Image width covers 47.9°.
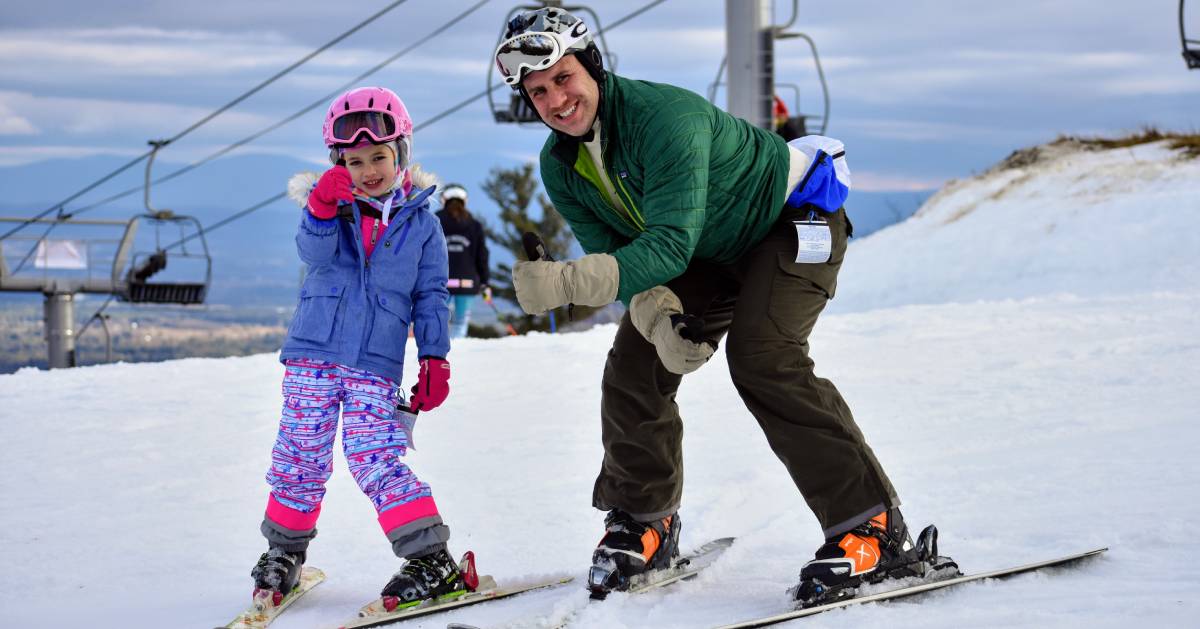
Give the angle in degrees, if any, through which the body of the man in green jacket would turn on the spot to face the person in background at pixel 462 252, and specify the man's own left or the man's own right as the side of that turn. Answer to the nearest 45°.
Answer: approximately 135° to the man's own right

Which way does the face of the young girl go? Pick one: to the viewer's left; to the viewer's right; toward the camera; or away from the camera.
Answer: toward the camera

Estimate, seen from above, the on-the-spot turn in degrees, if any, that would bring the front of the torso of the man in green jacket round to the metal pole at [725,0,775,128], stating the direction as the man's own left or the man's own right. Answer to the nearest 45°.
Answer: approximately 135° to the man's own right

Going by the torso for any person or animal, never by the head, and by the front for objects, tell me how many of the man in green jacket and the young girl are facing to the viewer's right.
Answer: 0

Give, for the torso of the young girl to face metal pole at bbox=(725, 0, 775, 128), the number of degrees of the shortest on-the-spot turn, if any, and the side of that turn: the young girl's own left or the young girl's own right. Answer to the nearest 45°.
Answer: approximately 135° to the young girl's own left

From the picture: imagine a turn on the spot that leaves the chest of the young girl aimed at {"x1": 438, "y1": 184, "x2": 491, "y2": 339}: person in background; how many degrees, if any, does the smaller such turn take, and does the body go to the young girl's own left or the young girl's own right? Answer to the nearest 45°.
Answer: approximately 180°

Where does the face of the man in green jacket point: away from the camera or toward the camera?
toward the camera

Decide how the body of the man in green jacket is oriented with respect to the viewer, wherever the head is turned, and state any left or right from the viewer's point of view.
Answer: facing the viewer and to the left of the viewer

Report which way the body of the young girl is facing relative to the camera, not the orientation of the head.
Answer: toward the camera

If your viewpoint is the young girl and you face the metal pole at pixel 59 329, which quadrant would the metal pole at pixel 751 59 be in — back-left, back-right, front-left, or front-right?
front-right

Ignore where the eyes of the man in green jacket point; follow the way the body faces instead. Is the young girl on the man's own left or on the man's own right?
on the man's own right

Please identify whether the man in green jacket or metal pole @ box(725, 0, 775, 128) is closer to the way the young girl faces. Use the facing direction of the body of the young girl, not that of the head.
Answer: the man in green jacket

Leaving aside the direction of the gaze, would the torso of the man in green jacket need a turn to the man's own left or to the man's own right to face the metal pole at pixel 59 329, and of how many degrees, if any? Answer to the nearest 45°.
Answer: approximately 90° to the man's own right

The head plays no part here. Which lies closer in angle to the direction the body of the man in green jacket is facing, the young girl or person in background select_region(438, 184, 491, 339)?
the young girl

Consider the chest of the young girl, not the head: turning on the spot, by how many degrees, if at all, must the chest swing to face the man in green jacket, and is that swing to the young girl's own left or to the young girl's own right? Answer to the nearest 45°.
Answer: approximately 45° to the young girl's own left

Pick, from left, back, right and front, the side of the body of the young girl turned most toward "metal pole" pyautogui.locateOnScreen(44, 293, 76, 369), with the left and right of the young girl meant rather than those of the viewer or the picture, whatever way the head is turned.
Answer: back
